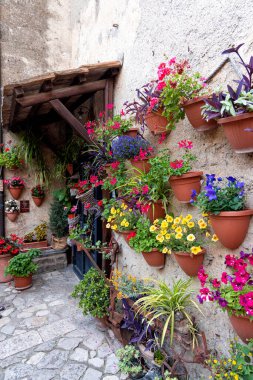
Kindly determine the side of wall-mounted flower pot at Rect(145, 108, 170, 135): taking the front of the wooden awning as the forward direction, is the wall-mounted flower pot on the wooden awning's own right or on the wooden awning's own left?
on the wooden awning's own left

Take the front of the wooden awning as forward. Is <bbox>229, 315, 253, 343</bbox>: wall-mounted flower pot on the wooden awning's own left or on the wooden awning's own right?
on the wooden awning's own left

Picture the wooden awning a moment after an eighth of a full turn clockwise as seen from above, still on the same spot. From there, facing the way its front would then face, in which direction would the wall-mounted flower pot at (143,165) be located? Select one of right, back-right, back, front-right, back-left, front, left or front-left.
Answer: back-left

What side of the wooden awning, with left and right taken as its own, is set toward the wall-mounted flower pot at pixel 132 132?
left

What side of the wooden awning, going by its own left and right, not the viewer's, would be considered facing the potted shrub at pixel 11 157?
right

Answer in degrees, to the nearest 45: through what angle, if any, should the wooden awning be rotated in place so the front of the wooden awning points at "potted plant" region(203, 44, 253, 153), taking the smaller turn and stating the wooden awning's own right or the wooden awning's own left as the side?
approximately 90° to the wooden awning's own left

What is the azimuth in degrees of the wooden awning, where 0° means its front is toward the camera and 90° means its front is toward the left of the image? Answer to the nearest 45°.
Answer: approximately 45°

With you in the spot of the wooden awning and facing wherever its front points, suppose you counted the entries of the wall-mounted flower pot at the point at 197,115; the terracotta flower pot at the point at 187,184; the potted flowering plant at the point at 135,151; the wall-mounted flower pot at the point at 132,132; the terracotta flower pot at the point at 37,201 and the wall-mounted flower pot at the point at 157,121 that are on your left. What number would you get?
5
